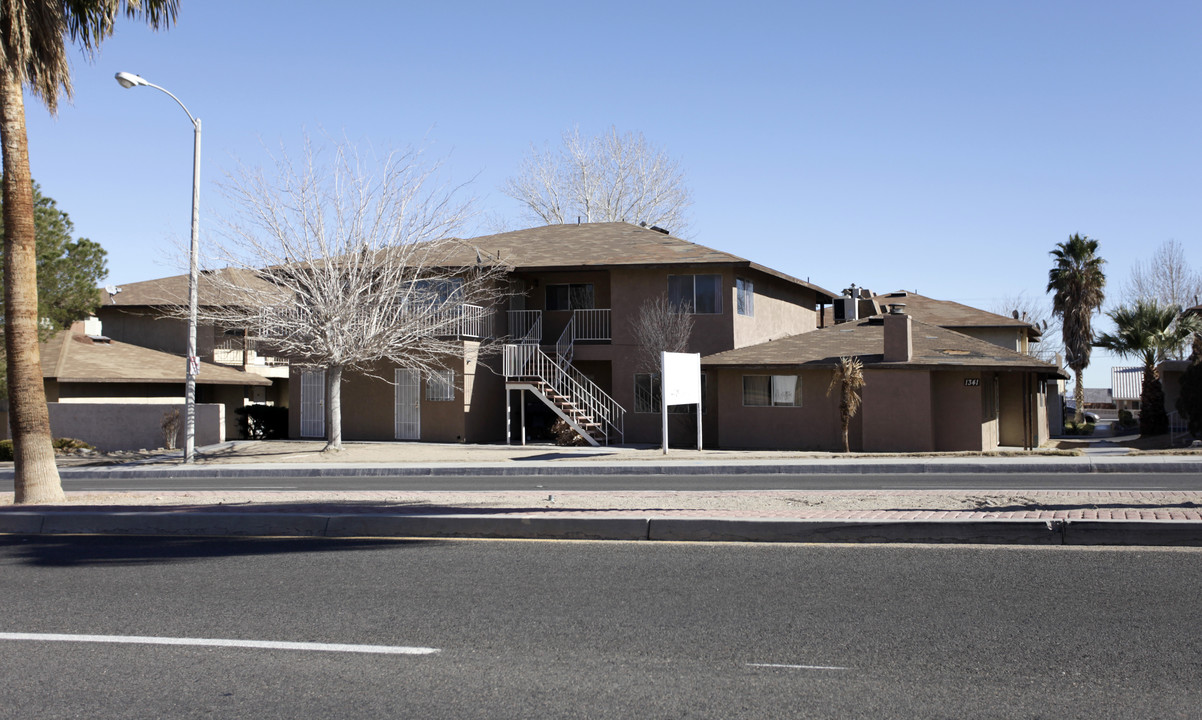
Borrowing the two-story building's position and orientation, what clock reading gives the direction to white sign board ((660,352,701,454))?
The white sign board is roughly at 11 o'clock from the two-story building.

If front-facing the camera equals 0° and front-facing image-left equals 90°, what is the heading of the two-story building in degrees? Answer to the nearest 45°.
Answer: approximately 0°

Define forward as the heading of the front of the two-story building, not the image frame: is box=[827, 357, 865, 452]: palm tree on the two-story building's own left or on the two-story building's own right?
on the two-story building's own left

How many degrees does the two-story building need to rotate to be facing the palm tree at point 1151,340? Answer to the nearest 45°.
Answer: approximately 90° to its left

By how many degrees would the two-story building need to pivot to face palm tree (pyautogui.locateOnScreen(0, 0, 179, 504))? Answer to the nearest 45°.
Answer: approximately 45° to its right

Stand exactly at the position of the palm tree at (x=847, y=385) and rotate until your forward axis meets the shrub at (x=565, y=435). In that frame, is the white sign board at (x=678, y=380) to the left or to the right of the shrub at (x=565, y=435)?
left

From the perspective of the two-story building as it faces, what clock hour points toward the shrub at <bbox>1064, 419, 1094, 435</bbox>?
The shrub is roughly at 8 o'clock from the two-story building.

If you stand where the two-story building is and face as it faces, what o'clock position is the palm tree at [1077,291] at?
The palm tree is roughly at 8 o'clock from the two-story building.
